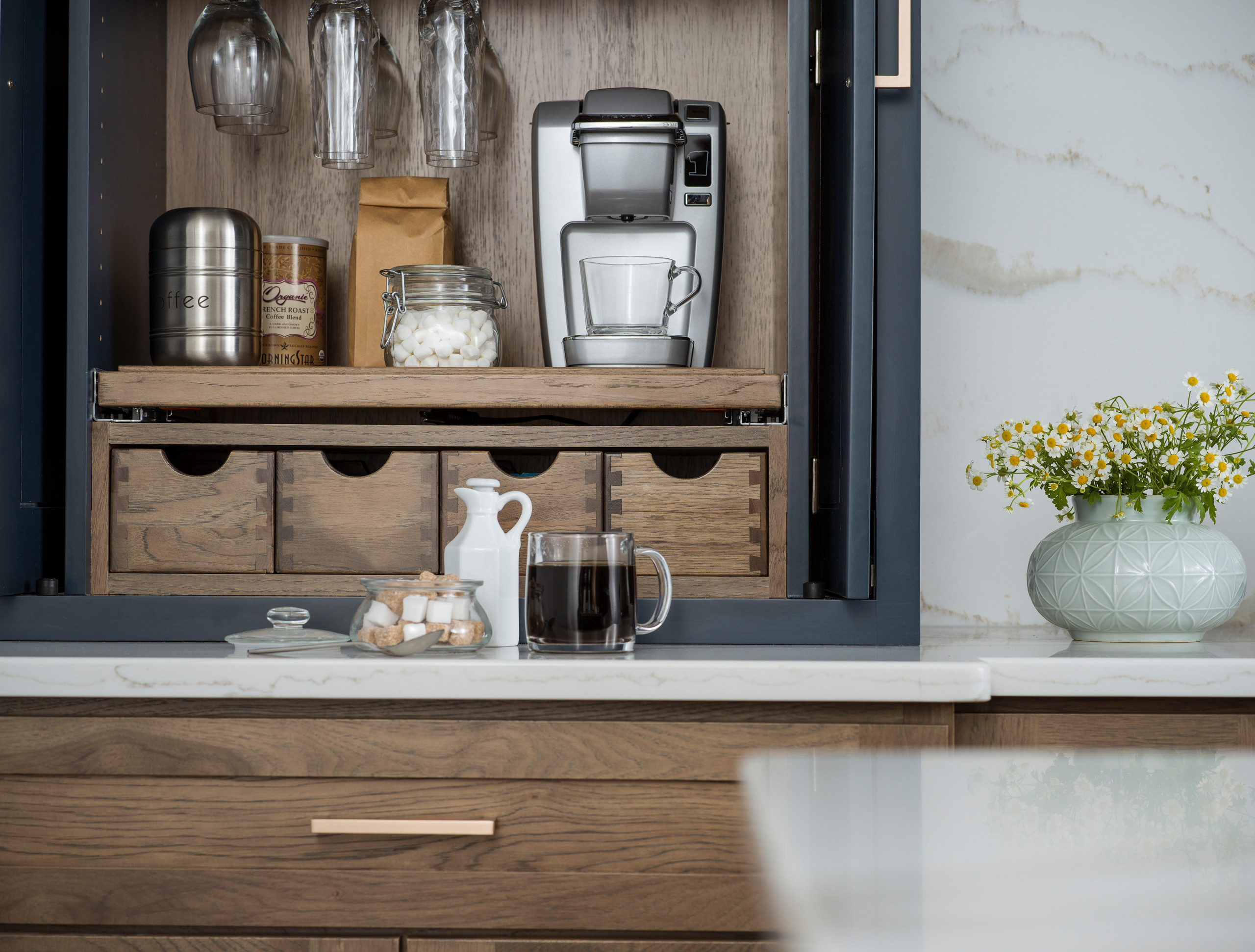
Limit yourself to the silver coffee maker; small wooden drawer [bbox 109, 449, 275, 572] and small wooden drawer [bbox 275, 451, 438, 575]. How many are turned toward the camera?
3
